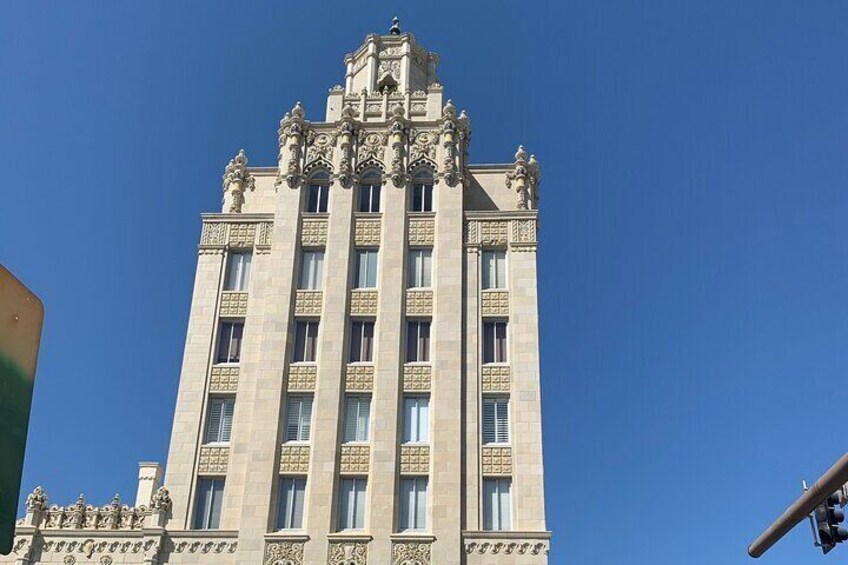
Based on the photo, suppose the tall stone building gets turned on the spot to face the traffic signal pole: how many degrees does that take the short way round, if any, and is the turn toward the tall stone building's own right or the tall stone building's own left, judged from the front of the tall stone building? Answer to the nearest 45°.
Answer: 0° — it already faces it

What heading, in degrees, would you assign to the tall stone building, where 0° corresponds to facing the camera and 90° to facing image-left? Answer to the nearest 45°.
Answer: approximately 0°
